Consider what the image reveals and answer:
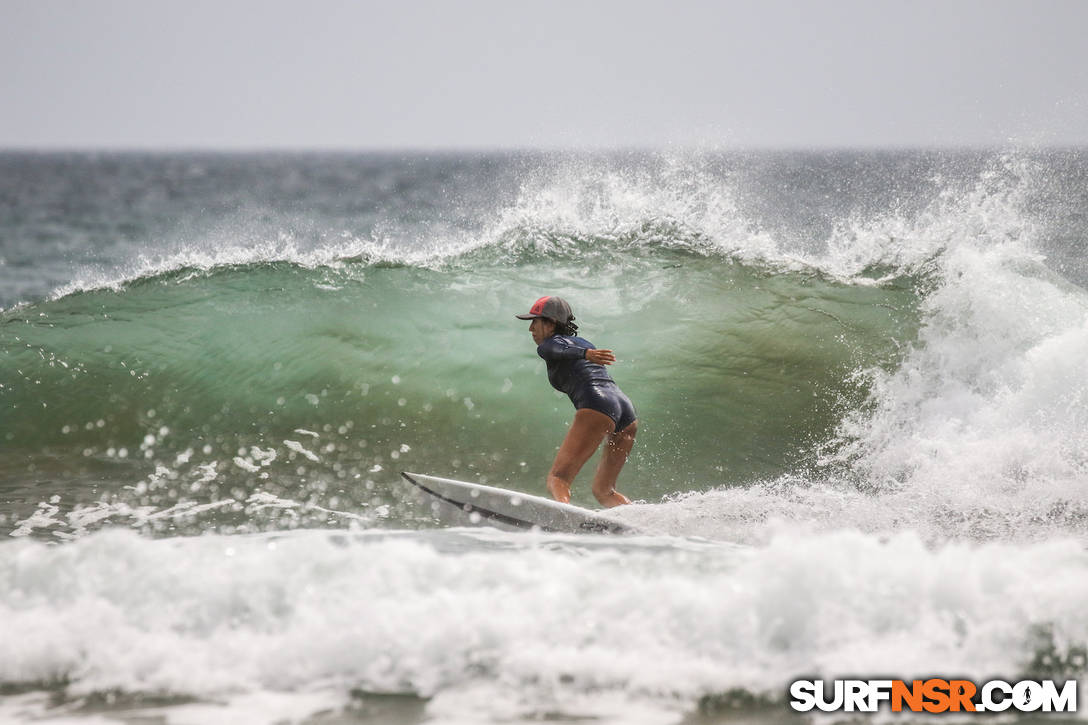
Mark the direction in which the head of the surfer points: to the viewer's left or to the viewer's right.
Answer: to the viewer's left

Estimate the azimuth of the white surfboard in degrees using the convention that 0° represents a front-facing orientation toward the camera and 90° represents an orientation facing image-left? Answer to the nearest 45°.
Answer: approximately 90°
